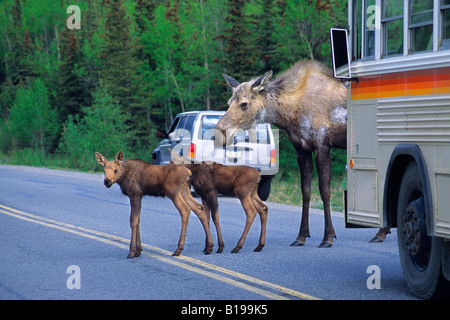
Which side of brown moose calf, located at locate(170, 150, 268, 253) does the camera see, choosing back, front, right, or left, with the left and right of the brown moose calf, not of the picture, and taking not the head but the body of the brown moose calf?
left

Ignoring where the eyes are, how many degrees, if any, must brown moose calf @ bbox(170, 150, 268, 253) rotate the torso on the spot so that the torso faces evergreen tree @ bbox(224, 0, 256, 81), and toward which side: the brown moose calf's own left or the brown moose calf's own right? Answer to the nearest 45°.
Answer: approximately 90° to the brown moose calf's own right

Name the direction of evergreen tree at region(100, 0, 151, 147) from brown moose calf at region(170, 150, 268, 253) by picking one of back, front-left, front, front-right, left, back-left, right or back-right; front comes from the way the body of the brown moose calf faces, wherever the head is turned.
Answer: right

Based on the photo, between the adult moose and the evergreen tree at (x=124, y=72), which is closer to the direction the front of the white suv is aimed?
the evergreen tree

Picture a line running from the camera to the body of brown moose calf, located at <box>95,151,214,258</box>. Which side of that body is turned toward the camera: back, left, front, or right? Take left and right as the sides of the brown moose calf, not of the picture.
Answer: left

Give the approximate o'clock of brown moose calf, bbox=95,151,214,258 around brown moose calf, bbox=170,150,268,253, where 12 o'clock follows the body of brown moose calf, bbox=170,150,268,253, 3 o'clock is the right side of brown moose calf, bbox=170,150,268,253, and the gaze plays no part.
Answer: brown moose calf, bbox=95,151,214,258 is roughly at 11 o'clock from brown moose calf, bbox=170,150,268,253.

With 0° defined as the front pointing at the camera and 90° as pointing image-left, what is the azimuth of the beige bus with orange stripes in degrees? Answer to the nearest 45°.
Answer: approximately 135°

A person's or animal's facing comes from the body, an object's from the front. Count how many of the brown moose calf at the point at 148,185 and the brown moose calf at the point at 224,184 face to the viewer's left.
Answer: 2

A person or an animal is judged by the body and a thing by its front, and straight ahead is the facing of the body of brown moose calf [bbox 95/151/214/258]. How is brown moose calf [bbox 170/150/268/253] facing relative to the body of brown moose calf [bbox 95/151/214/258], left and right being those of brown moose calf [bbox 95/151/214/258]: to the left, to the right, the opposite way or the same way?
the same way

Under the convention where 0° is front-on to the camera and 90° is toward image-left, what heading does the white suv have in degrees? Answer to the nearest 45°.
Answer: approximately 135°

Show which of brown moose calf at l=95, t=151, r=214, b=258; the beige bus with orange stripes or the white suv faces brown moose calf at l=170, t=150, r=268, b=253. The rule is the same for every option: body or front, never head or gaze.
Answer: the beige bus with orange stripes

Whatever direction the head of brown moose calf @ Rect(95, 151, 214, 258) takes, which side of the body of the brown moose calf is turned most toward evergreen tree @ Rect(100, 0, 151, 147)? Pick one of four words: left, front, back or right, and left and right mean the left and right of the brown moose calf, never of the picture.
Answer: right

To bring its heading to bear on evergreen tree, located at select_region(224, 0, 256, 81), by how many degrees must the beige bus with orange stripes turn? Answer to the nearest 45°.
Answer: approximately 45° to its right

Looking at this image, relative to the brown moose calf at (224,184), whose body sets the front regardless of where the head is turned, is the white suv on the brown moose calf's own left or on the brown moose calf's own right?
on the brown moose calf's own right

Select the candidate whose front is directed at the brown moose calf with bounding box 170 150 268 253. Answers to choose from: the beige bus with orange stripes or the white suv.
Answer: the beige bus with orange stripes

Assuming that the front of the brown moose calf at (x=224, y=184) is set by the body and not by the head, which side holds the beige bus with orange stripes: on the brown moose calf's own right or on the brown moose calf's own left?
on the brown moose calf's own left
